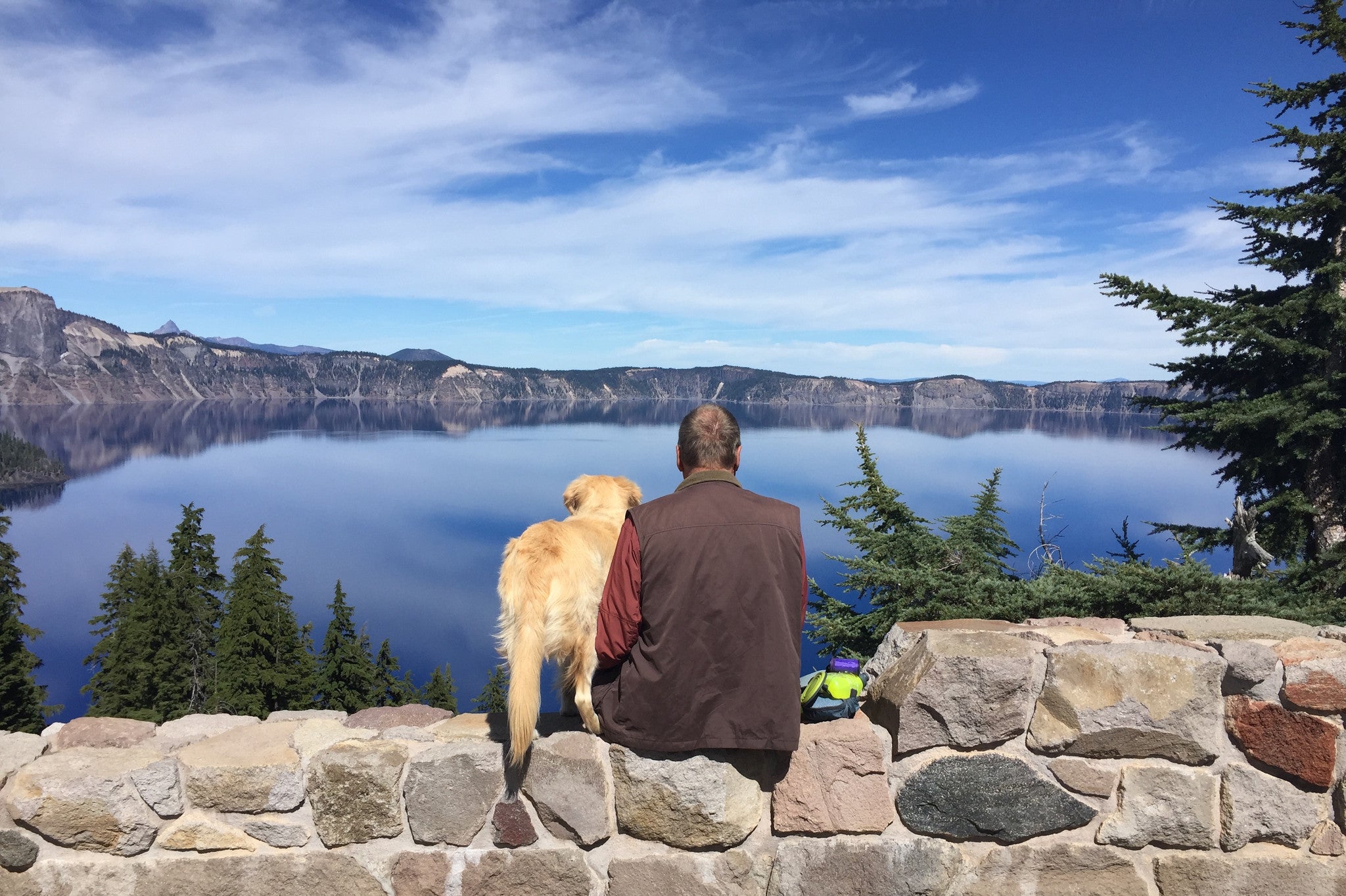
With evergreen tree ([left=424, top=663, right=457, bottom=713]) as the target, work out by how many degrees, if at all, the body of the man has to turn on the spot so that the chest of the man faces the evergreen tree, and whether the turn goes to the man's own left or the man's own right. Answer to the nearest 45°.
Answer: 0° — they already face it

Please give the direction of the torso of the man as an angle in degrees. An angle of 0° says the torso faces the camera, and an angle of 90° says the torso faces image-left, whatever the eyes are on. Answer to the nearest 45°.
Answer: approximately 180°

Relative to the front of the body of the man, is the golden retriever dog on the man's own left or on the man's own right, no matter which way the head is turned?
on the man's own left

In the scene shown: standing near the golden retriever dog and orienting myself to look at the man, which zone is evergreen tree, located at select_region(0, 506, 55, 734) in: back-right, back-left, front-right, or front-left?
back-left

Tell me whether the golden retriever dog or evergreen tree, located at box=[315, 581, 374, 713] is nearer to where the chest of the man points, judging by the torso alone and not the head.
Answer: the evergreen tree

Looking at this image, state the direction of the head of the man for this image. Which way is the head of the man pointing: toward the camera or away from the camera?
away from the camera

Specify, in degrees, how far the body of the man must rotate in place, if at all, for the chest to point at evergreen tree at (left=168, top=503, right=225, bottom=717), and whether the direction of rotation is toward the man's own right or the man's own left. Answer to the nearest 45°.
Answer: approximately 45° to the man's own left

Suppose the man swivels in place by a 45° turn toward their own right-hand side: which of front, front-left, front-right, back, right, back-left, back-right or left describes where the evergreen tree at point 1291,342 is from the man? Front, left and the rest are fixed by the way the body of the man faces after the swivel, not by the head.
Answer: front

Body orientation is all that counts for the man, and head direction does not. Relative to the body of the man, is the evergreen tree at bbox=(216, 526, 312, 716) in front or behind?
in front

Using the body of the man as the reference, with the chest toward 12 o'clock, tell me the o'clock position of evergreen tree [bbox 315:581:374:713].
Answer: The evergreen tree is roughly at 11 o'clock from the man.
